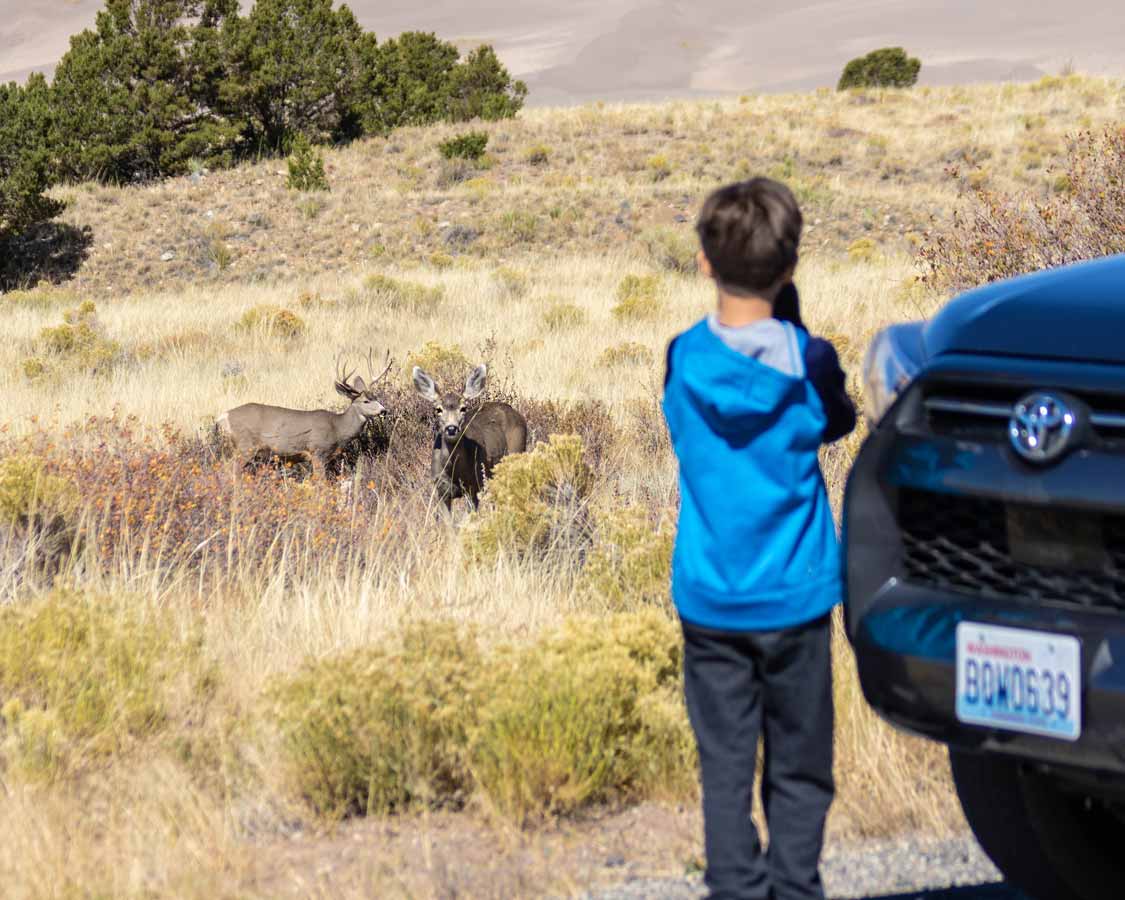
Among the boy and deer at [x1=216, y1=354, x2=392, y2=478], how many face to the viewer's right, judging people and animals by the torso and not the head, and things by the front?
1

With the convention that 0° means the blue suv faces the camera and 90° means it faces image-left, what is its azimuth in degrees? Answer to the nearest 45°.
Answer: approximately 45°

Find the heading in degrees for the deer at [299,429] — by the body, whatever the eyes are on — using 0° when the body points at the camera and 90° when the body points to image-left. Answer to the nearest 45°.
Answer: approximately 270°

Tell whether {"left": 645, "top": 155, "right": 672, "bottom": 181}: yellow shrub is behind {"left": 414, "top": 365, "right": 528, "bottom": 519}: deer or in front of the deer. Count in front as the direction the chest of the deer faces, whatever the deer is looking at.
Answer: behind

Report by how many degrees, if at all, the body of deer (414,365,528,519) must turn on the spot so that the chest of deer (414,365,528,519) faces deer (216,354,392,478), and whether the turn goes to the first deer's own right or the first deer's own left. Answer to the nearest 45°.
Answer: approximately 90° to the first deer's own right

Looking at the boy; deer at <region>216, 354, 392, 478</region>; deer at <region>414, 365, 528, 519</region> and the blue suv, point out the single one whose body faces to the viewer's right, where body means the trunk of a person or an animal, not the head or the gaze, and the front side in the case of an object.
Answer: deer at <region>216, 354, 392, 478</region>

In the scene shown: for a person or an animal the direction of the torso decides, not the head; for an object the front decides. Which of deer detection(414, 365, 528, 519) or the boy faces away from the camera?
the boy

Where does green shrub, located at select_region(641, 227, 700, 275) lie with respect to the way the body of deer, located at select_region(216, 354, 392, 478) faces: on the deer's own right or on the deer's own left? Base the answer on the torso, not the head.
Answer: on the deer's own left

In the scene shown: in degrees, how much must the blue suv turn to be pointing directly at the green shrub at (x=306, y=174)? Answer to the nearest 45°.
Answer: approximately 90° to its right

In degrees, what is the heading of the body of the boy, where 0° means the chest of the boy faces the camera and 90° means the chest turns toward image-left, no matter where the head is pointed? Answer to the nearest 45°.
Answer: approximately 180°

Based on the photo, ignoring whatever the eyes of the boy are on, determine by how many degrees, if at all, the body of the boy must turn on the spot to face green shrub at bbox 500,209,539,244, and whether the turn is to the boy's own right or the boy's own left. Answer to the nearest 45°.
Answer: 0° — they already face it
